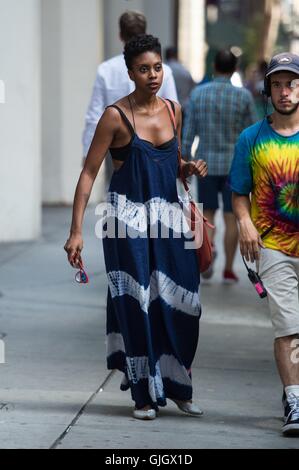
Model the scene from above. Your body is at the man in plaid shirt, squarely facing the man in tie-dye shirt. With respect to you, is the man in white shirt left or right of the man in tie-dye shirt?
right

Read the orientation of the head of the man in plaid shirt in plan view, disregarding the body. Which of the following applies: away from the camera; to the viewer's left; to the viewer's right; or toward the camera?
away from the camera

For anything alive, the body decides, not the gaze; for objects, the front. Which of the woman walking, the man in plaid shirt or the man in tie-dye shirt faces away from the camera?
the man in plaid shirt

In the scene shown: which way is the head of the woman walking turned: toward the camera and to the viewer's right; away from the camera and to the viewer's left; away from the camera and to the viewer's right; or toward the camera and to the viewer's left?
toward the camera and to the viewer's right

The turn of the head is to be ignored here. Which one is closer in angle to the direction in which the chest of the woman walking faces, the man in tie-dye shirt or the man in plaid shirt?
the man in tie-dye shirt

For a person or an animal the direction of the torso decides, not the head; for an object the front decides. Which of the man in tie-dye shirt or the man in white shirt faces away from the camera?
the man in white shirt

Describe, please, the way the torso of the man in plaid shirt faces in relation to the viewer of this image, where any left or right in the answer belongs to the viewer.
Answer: facing away from the viewer

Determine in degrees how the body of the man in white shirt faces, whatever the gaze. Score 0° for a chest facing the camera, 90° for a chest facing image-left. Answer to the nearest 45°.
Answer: approximately 180°

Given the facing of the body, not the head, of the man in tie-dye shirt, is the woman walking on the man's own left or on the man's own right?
on the man's own right

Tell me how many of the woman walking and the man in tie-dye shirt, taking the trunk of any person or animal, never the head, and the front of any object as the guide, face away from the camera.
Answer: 0

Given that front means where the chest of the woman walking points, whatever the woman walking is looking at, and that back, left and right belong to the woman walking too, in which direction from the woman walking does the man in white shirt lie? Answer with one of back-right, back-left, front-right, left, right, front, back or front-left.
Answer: back-left

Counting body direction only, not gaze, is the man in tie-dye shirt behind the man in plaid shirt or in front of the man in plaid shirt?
behind

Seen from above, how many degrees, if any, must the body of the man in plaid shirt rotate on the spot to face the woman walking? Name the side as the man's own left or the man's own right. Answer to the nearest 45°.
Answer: approximately 180°
